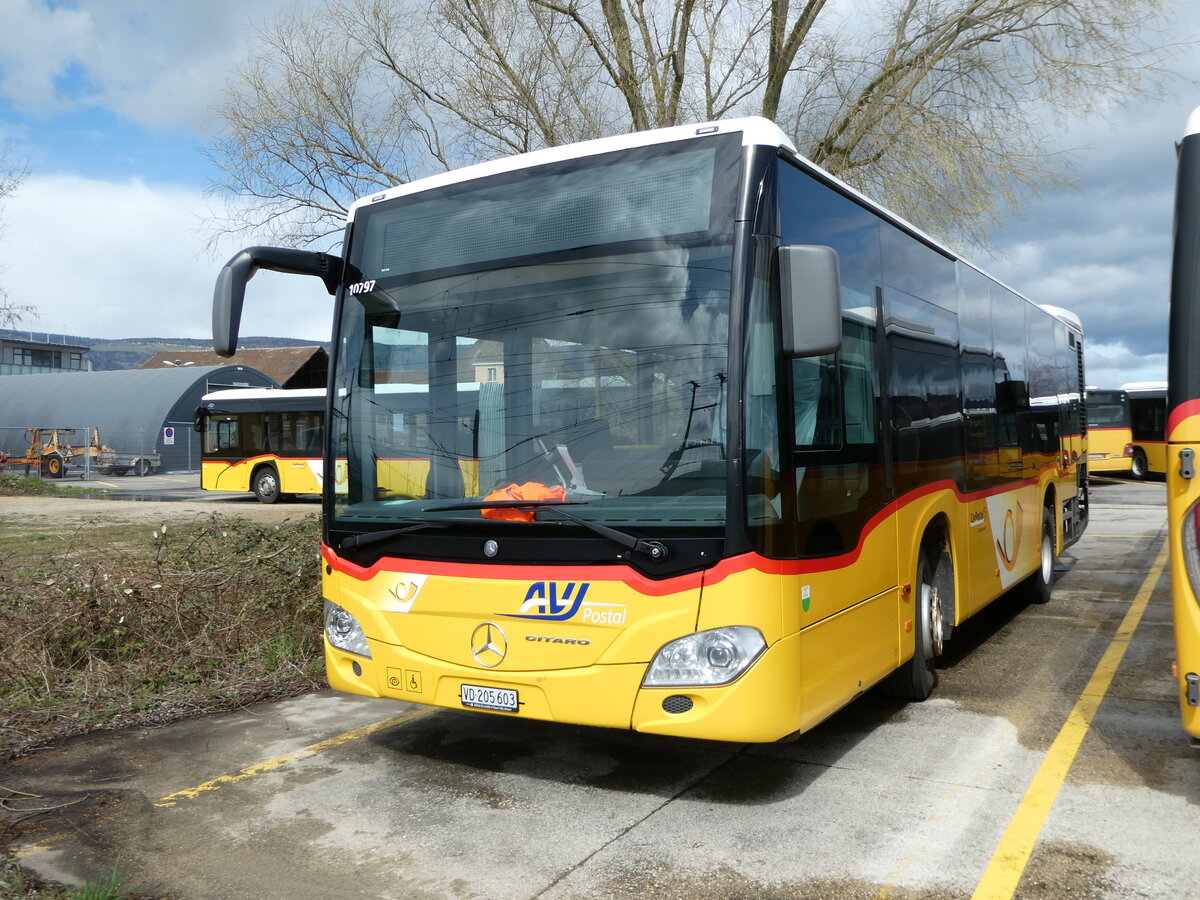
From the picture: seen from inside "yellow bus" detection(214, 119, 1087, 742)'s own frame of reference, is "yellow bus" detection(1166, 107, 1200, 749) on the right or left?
on its left

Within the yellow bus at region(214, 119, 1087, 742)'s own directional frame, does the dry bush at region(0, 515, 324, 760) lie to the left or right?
on its right

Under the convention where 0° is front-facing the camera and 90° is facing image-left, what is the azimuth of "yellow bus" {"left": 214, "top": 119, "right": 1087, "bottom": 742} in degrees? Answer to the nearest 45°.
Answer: approximately 45°
